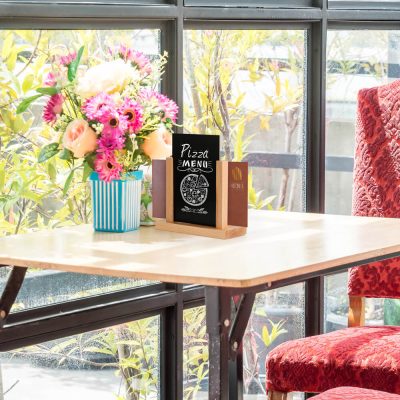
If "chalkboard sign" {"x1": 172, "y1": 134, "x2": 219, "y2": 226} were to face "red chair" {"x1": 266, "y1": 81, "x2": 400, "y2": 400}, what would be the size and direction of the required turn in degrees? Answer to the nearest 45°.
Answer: approximately 135° to its left

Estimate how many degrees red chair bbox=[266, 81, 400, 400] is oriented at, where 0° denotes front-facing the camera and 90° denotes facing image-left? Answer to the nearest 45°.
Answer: approximately 45°

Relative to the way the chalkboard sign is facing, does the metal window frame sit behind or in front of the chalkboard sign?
behind

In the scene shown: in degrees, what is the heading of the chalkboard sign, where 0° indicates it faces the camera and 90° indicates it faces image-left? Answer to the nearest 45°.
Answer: approximately 0°
